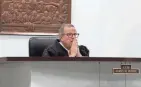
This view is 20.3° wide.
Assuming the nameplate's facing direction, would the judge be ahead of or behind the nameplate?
behind

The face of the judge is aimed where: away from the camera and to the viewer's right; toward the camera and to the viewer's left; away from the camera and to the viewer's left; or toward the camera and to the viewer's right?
toward the camera and to the viewer's right

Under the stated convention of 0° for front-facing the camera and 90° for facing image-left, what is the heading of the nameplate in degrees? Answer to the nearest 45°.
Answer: approximately 0°

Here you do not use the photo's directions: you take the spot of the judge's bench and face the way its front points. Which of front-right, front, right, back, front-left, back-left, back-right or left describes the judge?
back

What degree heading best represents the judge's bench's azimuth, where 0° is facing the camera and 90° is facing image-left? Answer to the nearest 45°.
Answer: approximately 0°
